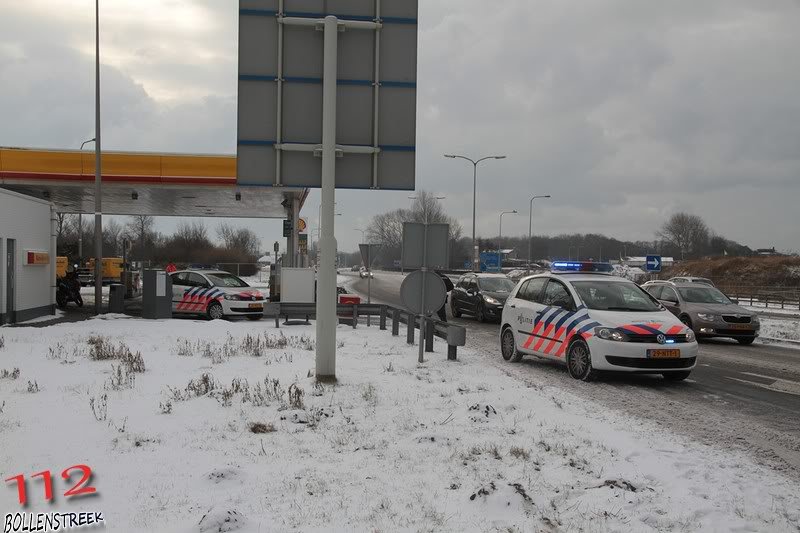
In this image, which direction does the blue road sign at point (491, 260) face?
toward the camera

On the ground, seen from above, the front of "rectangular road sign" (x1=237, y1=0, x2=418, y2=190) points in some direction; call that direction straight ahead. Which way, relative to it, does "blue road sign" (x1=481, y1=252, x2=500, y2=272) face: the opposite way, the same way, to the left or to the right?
the opposite way

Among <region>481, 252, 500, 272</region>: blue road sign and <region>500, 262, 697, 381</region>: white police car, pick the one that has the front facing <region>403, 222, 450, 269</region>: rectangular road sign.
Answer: the blue road sign

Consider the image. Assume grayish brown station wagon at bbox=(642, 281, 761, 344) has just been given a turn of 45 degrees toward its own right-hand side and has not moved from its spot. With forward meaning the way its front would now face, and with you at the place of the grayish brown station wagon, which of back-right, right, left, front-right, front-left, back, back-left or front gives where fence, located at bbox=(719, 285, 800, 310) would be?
back

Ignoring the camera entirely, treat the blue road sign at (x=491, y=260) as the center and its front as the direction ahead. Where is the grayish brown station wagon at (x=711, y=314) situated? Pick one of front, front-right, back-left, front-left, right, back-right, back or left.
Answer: front

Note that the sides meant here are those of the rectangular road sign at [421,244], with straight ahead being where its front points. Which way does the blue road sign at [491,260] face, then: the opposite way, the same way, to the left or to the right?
the opposite way

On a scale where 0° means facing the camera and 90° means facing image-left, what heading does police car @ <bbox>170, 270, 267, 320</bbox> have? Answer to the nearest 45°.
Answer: approximately 315°

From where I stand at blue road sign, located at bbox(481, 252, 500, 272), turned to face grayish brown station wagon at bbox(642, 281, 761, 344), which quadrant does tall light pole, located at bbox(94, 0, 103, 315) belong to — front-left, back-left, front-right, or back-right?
front-right

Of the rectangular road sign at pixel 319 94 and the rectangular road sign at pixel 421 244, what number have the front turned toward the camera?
0

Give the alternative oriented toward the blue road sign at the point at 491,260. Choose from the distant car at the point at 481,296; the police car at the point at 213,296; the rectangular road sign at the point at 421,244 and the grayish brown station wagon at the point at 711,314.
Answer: the rectangular road sign

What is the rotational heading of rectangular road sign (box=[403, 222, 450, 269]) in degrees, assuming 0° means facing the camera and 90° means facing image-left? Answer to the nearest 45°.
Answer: approximately 180°

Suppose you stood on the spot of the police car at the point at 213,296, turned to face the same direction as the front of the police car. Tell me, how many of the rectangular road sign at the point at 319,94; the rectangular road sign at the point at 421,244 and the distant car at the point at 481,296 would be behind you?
0

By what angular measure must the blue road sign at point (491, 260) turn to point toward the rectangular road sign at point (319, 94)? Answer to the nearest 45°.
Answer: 0° — it already faces it

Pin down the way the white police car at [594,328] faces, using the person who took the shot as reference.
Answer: facing the viewer and to the right of the viewer

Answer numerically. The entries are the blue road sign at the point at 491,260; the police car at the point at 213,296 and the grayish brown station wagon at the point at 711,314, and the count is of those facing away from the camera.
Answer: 0

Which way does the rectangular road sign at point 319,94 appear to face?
away from the camera

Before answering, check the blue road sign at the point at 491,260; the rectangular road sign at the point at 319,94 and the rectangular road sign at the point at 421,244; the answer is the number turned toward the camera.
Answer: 1

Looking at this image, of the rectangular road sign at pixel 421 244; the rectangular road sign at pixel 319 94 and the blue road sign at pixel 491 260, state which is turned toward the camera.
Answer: the blue road sign

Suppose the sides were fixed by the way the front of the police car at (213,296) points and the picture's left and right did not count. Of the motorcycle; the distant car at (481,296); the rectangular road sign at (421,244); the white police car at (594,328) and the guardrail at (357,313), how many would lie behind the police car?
1
